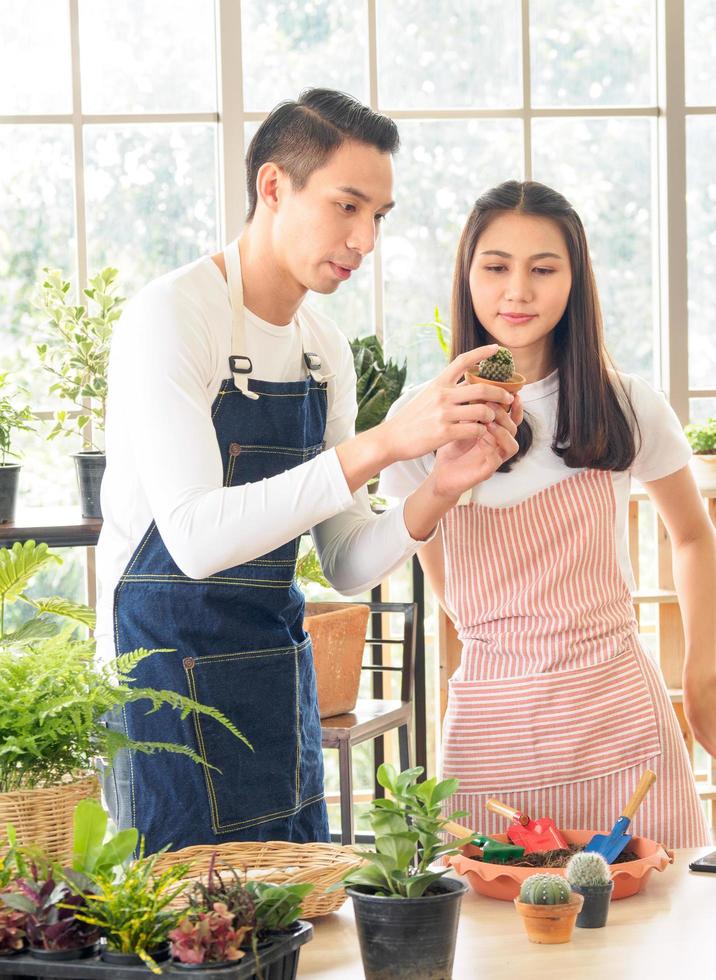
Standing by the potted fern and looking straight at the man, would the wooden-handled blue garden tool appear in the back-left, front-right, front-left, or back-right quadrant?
front-right

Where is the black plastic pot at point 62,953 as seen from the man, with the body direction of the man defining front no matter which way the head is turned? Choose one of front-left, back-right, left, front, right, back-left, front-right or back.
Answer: front-right

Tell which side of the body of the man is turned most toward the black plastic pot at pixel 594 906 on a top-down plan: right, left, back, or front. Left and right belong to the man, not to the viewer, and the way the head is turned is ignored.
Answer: front

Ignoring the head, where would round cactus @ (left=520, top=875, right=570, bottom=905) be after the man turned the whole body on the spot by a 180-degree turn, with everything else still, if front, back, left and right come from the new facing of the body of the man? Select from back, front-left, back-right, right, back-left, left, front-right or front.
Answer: back

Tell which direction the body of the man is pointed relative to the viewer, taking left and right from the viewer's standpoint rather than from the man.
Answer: facing the viewer and to the right of the viewer

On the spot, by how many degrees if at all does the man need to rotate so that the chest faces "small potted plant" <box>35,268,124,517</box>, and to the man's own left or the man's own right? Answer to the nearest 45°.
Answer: approximately 135° to the man's own left

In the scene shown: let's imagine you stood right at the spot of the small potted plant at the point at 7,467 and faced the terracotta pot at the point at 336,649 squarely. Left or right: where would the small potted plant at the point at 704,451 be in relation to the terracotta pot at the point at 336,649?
left

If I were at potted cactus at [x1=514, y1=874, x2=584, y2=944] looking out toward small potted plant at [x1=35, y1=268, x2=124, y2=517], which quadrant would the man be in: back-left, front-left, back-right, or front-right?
front-left

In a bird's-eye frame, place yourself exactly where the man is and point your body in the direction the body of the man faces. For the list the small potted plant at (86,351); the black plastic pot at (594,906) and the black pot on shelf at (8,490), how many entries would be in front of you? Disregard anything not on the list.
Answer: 1

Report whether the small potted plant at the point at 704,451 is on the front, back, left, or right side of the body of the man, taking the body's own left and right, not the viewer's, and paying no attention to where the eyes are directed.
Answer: left

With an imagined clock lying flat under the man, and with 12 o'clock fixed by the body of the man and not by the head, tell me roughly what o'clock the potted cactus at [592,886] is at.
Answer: The potted cactus is roughly at 12 o'clock from the man.
